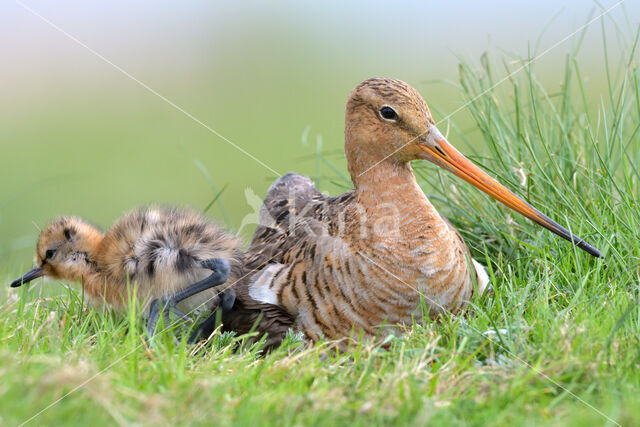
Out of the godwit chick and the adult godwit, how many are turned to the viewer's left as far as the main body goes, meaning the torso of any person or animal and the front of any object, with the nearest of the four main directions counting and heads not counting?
1

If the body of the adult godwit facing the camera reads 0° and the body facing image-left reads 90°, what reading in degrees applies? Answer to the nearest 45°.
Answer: approximately 315°

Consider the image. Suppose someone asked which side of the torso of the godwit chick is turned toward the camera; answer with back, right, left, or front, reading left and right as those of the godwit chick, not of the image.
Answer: left

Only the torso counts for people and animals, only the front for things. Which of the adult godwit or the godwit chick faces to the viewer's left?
the godwit chick

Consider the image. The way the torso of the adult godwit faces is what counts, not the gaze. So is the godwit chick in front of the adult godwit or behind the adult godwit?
behind

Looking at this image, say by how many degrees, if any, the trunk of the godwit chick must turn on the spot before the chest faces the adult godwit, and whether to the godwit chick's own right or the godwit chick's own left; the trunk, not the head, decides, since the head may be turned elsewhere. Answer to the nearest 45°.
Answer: approximately 135° to the godwit chick's own left
